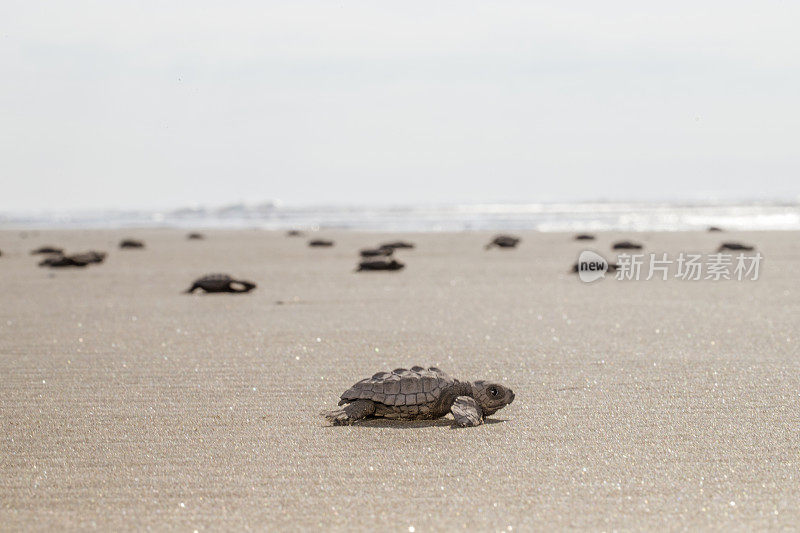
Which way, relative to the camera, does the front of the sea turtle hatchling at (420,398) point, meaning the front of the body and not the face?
to the viewer's right

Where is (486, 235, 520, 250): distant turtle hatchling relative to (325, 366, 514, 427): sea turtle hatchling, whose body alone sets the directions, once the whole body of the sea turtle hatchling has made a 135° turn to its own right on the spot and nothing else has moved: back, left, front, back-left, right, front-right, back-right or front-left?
back-right

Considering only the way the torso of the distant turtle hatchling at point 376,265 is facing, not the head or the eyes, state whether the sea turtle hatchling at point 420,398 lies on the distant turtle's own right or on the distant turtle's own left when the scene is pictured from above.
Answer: on the distant turtle's own right

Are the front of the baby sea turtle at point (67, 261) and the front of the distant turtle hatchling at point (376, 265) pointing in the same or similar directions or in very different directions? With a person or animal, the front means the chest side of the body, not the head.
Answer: same or similar directions

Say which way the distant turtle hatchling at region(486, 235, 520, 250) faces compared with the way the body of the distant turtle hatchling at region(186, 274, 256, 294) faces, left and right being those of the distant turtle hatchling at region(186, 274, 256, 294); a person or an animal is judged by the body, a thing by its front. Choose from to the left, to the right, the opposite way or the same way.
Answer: the same way
